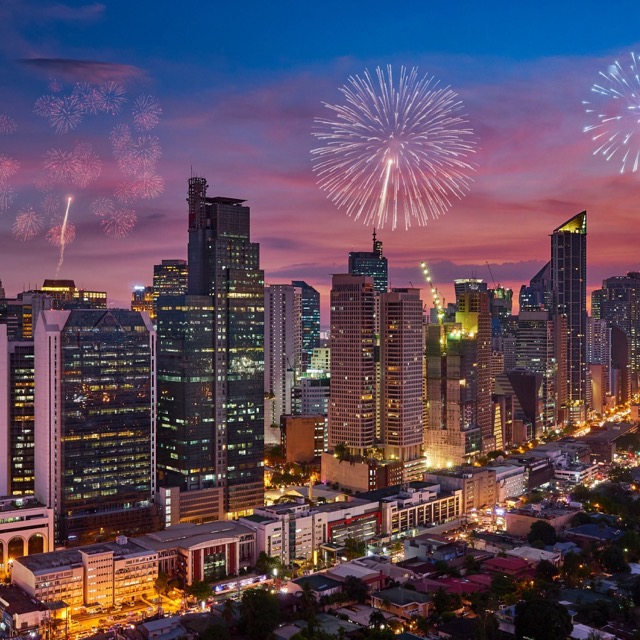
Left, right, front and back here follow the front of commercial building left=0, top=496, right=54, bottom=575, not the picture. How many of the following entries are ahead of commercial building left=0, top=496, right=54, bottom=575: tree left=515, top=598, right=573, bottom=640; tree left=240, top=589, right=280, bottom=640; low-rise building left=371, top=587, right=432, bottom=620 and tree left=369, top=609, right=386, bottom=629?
4

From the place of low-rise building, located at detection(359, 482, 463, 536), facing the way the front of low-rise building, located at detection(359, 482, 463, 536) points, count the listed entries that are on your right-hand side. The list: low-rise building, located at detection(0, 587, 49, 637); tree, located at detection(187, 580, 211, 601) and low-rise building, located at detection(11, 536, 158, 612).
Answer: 3

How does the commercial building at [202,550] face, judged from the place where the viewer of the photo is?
facing the viewer and to the right of the viewer

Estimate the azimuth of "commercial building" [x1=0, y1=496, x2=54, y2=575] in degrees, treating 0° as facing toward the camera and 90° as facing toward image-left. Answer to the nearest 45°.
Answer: approximately 315°

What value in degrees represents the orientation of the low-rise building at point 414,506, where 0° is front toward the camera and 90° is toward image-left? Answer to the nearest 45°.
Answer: approximately 315°

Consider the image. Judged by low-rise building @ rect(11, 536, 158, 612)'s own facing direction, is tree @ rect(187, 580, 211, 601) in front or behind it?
in front

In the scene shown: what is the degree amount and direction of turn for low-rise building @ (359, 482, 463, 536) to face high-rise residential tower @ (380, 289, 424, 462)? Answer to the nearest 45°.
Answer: approximately 135° to its left

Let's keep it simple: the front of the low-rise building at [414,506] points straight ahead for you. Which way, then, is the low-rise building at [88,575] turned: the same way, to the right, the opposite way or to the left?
the same way

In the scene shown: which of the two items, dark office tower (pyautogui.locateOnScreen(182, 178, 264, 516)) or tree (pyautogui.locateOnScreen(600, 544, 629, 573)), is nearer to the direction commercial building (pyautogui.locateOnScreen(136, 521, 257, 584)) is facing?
the tree

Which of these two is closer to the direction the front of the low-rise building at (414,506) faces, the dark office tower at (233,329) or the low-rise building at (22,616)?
the low-rise building

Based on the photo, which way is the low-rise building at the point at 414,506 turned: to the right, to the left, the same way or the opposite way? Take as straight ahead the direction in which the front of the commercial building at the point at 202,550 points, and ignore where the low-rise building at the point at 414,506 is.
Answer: the same way

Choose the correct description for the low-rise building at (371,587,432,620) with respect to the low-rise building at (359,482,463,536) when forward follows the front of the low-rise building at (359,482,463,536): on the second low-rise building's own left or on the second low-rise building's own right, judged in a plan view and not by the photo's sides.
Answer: on the second low-rise building's own right

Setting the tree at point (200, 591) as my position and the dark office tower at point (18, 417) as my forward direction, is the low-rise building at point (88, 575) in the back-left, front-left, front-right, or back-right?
front-left

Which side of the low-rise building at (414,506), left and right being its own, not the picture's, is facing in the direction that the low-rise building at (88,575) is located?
right

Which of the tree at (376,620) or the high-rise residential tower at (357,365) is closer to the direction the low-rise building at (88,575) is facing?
the tree

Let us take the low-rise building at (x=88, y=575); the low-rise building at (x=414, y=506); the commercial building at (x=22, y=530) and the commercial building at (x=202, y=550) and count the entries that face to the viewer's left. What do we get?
0

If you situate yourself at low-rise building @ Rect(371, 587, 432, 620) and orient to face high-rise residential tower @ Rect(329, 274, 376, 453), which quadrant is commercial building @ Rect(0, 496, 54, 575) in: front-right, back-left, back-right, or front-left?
front-left

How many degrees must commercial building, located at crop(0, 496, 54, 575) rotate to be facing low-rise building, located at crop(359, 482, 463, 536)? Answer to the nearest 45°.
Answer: approximately 45° to its left

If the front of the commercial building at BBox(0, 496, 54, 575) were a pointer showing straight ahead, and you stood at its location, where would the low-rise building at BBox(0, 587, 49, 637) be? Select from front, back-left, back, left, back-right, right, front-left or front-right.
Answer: front-right

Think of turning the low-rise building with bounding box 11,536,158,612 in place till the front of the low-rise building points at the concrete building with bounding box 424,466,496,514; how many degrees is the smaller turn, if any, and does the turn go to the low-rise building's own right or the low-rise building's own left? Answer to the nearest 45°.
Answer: approximately 90° to the low-rise building's own left

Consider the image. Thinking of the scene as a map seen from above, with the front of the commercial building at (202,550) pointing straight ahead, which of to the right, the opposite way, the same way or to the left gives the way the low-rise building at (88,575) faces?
the same way
